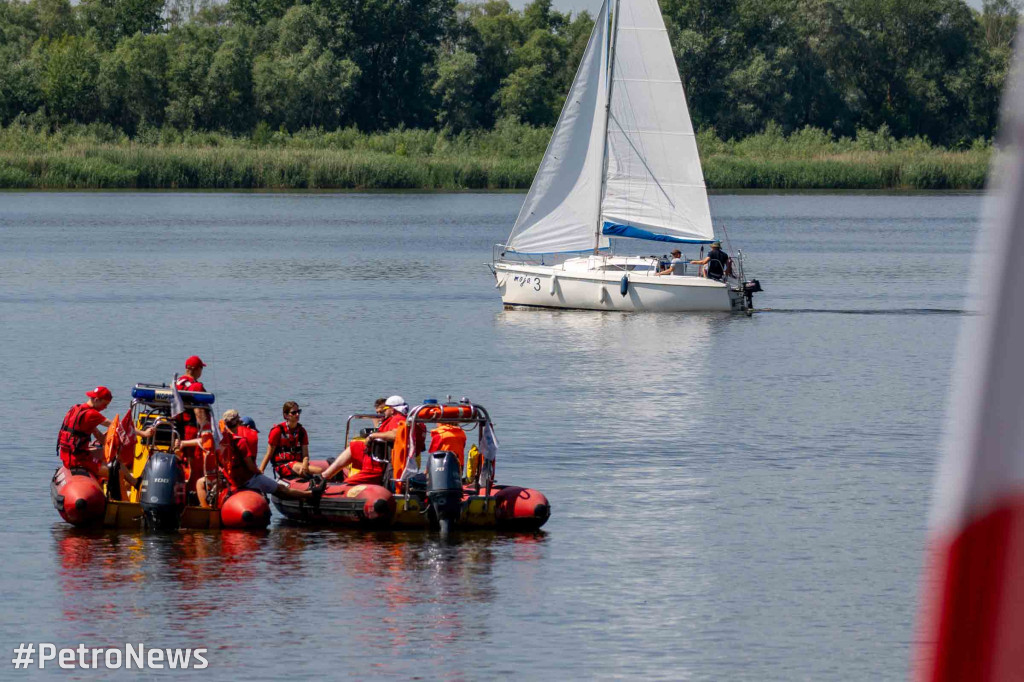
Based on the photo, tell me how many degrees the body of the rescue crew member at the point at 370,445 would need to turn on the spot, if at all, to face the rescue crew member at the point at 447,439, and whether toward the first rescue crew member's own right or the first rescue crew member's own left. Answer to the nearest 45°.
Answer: approximately 135° to the first rescue crew member's own left

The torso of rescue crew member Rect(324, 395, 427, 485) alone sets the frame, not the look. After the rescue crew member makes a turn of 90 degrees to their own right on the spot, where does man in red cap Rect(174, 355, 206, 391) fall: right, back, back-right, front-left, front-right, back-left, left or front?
left

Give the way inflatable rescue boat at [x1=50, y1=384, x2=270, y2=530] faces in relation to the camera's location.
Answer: facing away from the viewer

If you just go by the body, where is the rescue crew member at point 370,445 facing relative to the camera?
to the viewer's left

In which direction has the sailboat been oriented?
to the viewer's left

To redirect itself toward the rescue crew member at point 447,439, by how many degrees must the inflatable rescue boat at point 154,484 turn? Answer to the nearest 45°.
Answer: approximately 90° to its right

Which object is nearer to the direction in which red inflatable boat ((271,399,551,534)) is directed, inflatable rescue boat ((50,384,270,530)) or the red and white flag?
the inflatable rescue boat

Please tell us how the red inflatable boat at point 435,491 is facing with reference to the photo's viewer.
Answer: facing away from the viewer and to the left of the viewer

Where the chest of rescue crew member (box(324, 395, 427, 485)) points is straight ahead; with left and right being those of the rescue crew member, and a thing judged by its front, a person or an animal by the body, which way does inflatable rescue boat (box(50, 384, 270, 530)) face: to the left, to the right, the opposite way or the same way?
to the right

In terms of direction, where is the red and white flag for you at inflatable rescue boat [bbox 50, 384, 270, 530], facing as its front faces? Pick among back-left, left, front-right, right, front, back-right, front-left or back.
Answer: back

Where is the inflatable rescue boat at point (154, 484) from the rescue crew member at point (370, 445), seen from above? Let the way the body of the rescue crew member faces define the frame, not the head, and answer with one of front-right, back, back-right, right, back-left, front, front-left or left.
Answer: front

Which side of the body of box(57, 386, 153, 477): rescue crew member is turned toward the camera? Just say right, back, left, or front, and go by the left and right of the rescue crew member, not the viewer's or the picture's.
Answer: right
